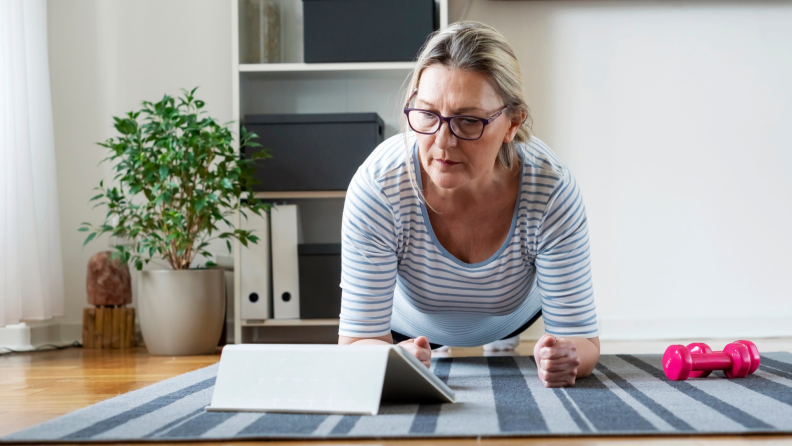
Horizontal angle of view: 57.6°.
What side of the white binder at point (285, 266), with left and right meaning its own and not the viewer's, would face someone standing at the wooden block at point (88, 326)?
right

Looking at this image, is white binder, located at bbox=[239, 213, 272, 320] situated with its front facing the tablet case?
yes

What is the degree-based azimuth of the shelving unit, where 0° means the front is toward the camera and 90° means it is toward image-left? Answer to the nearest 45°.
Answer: approximately 0°

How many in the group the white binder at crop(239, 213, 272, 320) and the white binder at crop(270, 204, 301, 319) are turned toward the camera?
2
